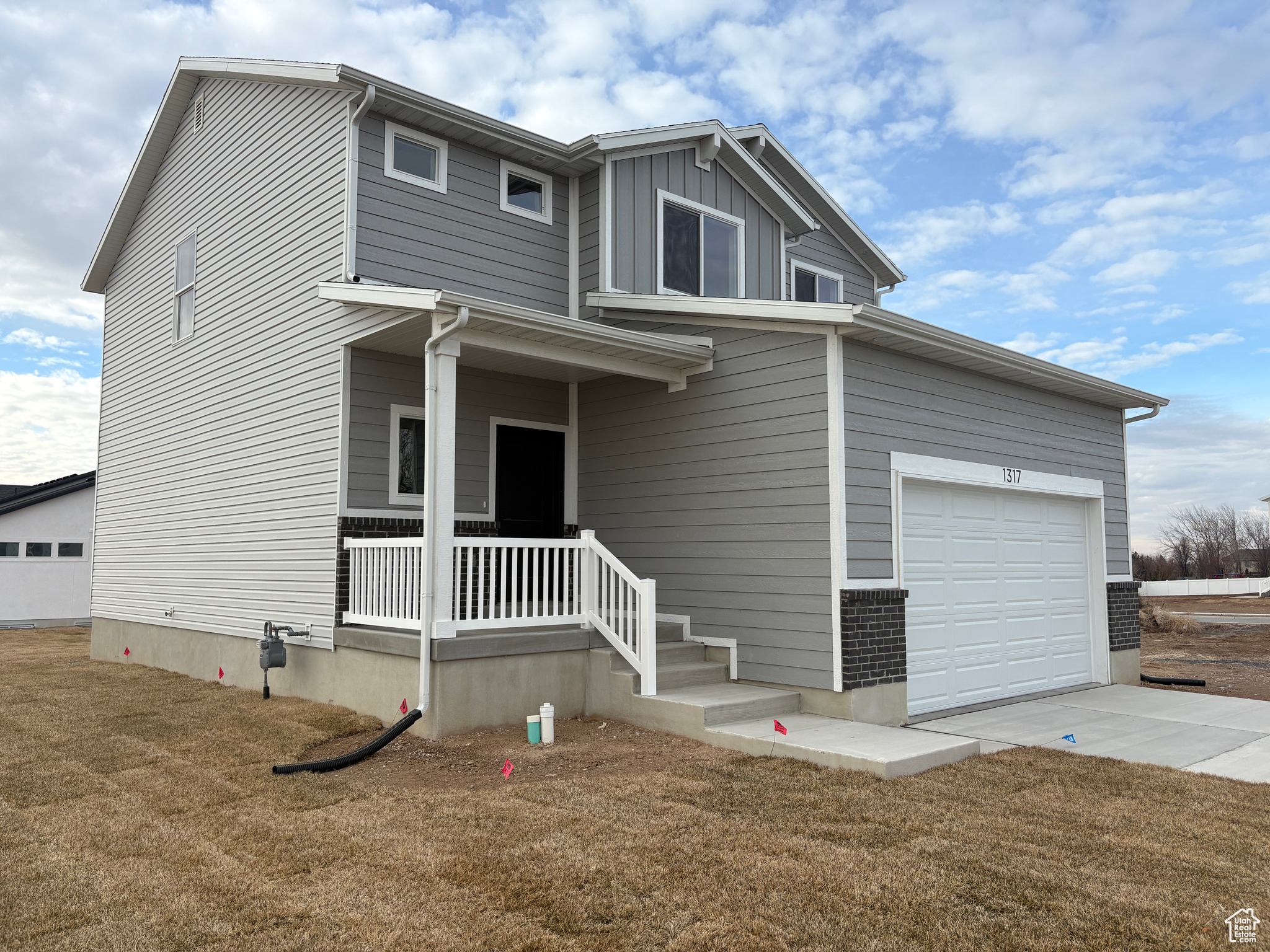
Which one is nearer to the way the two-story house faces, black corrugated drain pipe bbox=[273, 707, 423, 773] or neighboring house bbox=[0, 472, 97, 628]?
the black corrugated drain pipe

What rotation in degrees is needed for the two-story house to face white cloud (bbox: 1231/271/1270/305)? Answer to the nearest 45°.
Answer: approximately 90° to its left

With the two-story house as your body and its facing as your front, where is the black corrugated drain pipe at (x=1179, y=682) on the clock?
The black corrugated drain pipe is roughly at 10 o'clock from the two-story house.

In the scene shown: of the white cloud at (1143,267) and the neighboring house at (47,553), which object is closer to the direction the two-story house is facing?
the white cloud

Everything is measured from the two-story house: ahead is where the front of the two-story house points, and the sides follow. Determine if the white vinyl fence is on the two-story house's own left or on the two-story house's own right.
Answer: on the two-story house's own left

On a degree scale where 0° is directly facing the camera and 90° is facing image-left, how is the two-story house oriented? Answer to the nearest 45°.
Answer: approximately 315°

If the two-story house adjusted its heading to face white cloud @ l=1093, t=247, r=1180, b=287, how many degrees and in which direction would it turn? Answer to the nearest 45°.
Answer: approximately 90° to its left

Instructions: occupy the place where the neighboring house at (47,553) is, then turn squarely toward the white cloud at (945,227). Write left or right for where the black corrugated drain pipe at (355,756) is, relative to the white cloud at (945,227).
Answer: right

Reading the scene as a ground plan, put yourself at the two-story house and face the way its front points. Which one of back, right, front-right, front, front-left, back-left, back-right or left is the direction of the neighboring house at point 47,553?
back
